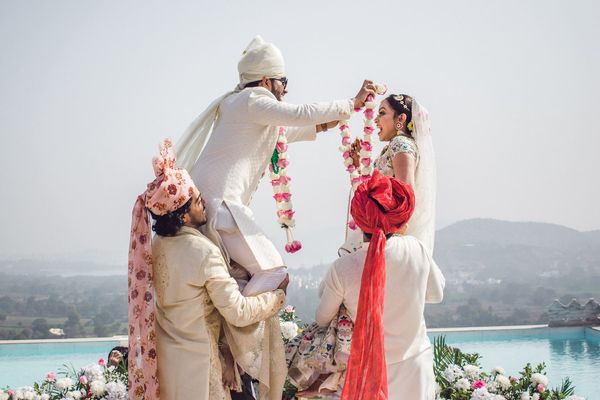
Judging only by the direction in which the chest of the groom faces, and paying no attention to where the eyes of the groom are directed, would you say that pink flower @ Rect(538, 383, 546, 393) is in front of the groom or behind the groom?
in front

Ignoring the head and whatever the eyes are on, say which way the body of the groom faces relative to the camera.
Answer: to the viewer's right

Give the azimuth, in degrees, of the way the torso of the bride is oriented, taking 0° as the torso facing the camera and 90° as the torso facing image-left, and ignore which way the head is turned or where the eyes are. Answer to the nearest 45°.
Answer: approximately 90°

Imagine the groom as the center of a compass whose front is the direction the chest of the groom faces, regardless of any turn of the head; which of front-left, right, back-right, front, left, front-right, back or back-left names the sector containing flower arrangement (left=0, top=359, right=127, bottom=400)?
back-left

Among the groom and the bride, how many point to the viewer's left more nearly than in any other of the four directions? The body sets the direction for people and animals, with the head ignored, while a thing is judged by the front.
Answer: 1

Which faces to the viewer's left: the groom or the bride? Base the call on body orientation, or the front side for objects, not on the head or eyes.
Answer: the bride

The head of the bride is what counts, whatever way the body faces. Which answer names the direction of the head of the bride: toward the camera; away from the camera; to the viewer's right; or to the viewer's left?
to the viewer's left

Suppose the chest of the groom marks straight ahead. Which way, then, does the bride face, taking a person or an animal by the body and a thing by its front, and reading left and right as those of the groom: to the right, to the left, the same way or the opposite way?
the opposite way
